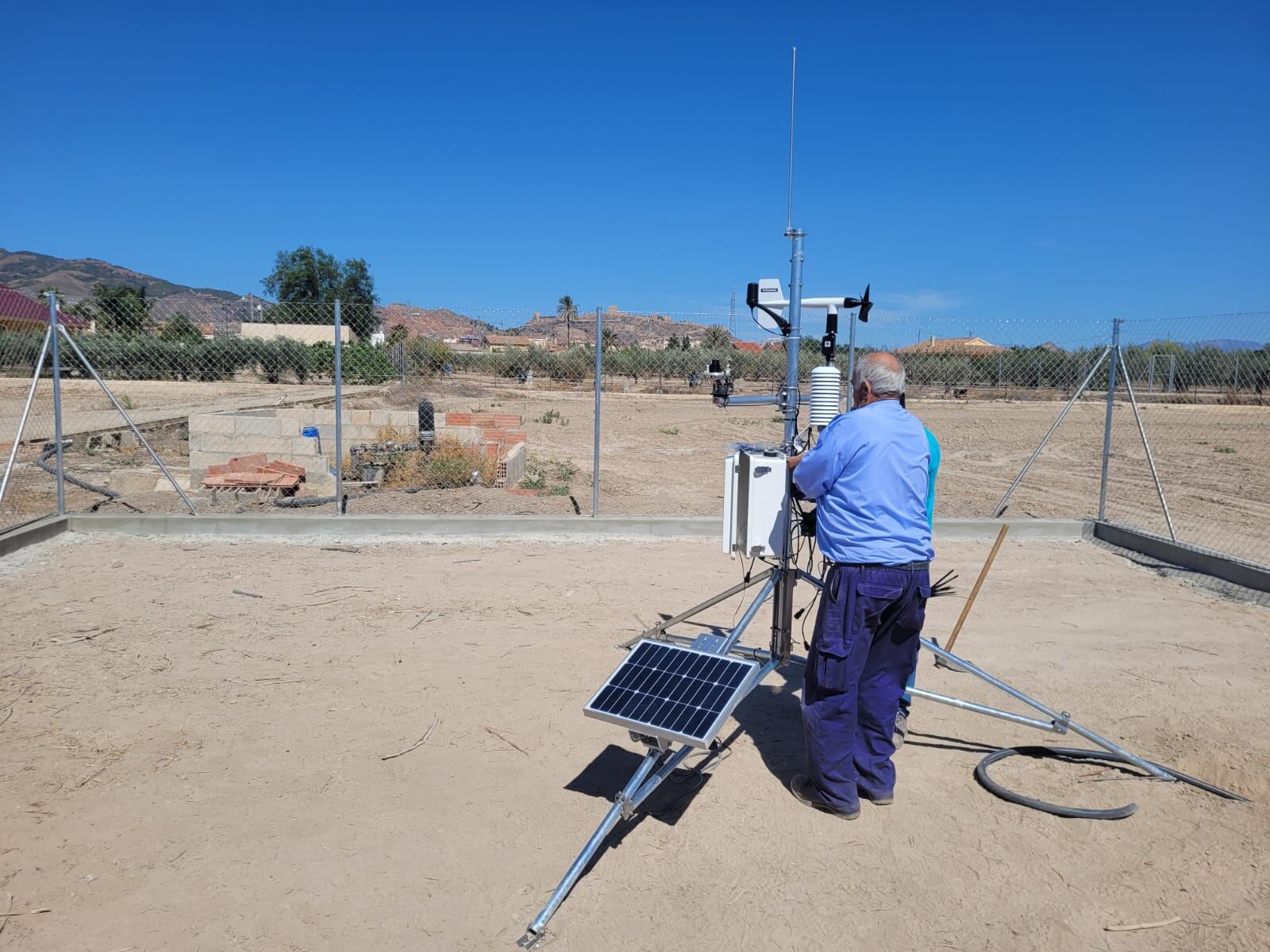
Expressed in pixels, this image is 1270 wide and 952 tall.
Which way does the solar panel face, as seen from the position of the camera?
facing the viewer and to the left of the viewer

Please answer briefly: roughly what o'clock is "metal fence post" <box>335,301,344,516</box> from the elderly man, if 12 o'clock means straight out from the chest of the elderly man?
The metal fence post is roughly at 12 o'clock from the elderly man.

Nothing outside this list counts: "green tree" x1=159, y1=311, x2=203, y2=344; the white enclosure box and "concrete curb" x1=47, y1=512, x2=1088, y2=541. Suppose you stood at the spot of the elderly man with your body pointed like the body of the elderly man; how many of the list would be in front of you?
3

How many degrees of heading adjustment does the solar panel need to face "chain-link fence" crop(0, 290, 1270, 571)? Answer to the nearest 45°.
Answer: approximately 135° to its right

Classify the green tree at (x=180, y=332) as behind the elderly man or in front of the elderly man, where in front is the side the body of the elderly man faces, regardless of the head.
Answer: in front

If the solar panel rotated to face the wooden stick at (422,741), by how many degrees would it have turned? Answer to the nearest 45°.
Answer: approximately 90° to its right

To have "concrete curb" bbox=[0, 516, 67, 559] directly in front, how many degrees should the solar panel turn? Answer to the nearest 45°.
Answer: approximately 90° to its right

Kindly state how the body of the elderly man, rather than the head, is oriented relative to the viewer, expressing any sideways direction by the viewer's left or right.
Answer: facing away from the viewer and to the left of the viewer

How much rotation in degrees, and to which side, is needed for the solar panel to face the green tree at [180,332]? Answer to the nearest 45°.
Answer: approximately 90° to its right

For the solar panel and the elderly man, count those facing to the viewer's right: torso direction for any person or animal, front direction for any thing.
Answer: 0

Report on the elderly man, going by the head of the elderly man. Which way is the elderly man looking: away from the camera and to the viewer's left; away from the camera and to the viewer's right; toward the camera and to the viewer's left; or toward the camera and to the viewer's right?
away from the camera and to the viewer's left

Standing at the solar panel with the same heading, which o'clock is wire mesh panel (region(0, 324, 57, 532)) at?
The wire mesh panel is roughly at 3 o'clock from the solar panel.

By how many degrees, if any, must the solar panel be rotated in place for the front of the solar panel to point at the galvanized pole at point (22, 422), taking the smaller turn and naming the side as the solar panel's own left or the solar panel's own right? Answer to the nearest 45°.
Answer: approximately 90° to the solar panel's own right

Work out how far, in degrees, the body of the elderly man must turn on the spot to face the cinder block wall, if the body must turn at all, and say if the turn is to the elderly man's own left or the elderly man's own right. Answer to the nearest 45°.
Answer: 0° — they already face it
